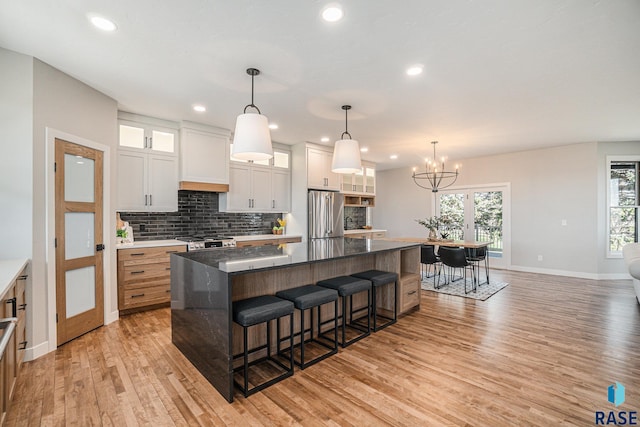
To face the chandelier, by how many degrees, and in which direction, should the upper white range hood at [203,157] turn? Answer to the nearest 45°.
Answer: approximately 45° to its left

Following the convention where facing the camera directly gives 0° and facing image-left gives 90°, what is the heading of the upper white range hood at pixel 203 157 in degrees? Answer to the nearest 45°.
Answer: approximately 315°

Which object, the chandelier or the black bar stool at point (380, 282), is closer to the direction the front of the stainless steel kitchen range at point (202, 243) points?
the black bar stool

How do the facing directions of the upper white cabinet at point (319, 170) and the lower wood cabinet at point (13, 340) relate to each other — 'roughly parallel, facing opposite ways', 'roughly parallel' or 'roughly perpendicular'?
roughly perpendicular

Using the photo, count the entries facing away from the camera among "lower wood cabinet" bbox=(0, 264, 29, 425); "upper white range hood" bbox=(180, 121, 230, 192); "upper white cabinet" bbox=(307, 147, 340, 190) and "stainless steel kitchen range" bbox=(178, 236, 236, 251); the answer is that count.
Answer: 0

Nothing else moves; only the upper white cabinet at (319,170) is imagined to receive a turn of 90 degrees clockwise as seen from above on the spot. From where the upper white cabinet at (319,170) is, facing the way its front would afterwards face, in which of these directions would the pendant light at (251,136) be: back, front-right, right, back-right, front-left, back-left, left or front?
front-left

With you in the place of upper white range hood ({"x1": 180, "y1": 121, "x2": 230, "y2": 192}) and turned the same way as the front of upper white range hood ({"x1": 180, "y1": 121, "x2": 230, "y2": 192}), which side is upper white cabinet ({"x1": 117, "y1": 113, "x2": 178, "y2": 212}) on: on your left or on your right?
on your right

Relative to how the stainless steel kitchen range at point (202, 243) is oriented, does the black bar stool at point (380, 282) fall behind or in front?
in front

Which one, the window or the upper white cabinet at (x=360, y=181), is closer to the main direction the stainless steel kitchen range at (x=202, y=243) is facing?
the window

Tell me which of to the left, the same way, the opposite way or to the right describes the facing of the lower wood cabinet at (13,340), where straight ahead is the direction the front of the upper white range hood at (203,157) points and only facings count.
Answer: to the left

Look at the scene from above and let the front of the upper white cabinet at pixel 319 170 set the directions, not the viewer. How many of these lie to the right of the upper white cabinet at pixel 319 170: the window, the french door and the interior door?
1

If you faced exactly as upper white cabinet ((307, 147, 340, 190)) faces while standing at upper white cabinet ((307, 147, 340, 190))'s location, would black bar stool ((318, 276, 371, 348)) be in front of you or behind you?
in front

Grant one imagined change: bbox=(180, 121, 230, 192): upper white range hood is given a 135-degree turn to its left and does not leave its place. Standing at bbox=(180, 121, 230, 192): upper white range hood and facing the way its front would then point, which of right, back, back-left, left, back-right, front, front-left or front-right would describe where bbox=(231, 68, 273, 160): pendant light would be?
back

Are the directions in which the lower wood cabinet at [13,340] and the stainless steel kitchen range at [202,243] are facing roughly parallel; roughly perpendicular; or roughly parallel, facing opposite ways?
roughly perpendicular

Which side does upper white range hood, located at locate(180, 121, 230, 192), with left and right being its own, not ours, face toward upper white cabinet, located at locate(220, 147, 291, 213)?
left

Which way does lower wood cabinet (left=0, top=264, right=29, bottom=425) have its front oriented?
to the viewer's right

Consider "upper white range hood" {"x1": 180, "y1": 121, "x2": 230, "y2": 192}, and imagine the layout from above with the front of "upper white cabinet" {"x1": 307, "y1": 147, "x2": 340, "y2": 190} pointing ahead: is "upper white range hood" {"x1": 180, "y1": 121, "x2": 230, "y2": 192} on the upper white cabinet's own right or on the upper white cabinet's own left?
on the upper white cabinet's own right
